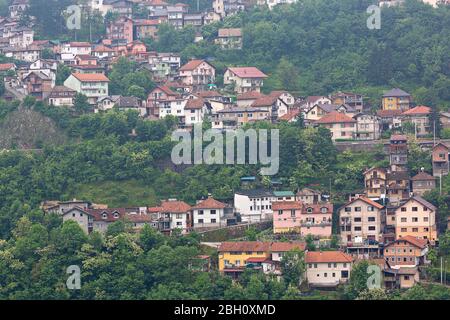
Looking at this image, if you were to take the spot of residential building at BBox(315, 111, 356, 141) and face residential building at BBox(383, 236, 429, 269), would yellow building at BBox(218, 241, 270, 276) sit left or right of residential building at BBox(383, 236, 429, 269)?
right

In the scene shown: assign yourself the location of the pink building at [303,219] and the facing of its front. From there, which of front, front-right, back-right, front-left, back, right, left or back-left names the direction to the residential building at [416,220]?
left

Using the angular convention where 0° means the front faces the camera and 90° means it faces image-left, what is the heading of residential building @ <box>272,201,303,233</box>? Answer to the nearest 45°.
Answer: approximately 0°

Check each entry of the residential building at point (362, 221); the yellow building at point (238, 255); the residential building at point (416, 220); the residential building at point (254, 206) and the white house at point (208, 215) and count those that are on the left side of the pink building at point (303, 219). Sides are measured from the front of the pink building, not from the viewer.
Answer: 2

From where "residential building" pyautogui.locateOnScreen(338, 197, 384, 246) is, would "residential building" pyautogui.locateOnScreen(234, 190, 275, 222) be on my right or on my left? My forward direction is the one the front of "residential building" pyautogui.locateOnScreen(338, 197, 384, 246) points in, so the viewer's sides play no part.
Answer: on my right

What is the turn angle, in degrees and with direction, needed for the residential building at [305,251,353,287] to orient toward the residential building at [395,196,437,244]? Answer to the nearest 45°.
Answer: approximately 135° to its left

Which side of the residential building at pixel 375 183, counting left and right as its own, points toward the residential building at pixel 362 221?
front

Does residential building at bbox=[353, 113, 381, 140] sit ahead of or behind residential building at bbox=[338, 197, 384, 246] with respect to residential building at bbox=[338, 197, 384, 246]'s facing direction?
behind
